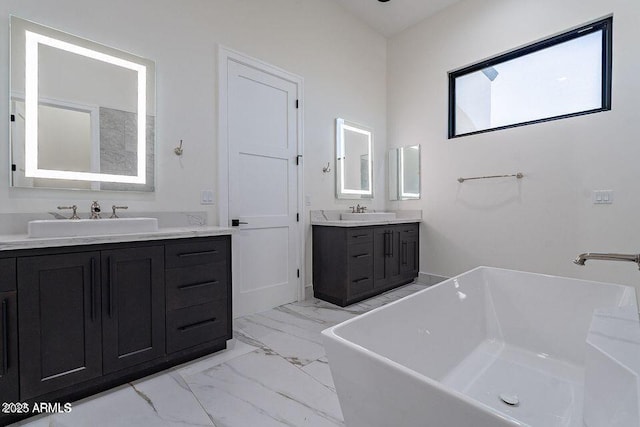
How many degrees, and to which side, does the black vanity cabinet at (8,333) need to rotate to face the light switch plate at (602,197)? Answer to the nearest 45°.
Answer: approximately 45° to its left

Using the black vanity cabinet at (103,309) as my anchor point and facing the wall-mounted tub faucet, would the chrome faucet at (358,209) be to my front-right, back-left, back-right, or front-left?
front-left

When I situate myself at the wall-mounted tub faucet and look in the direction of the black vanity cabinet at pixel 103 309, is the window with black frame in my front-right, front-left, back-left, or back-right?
back-right

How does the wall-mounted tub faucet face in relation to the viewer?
to the viewer's left

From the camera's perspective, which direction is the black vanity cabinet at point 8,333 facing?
toward the camera

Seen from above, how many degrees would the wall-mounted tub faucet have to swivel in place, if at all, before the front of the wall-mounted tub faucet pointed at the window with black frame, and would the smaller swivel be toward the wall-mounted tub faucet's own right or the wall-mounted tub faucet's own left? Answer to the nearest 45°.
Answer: approximately 90° to the wall-mounted tub faucet's own right

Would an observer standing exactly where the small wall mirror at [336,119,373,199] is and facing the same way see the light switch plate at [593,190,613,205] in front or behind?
in front

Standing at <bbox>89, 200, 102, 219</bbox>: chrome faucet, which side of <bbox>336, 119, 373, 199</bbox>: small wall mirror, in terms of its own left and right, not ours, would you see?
right

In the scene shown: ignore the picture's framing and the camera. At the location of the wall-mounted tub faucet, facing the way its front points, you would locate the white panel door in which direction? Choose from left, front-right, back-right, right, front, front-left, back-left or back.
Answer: front

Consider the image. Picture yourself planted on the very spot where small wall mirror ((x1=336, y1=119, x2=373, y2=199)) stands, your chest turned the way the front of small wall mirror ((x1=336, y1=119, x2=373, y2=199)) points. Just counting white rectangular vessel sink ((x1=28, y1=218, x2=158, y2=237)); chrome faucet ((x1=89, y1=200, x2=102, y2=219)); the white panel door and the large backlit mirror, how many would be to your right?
4
